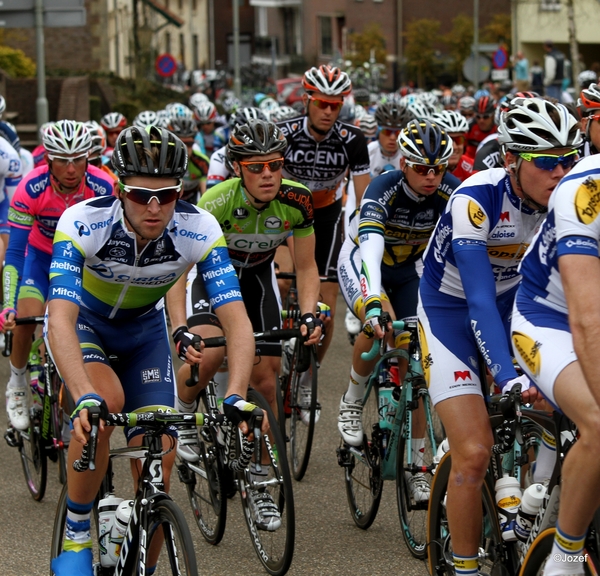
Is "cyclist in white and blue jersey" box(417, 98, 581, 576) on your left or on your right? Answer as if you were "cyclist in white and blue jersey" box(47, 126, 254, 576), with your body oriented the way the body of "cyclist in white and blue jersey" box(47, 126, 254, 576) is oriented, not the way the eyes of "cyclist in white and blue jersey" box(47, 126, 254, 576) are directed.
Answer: on your left

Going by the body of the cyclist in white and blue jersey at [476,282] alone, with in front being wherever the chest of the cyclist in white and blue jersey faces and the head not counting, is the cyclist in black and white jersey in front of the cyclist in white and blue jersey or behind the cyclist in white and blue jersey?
behind

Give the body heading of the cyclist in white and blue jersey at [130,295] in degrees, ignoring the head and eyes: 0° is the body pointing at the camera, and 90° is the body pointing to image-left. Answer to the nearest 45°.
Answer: approximately 0°

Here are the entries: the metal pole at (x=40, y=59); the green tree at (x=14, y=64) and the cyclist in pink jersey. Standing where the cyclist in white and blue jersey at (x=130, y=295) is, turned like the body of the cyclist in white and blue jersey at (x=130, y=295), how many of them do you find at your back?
3

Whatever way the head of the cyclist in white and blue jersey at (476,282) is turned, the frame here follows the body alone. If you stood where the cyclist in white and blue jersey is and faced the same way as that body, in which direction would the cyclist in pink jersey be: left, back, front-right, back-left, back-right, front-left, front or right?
back

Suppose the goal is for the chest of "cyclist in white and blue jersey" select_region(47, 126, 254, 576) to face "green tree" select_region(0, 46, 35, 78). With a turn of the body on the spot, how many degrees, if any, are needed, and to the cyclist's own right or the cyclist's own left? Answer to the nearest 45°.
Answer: approximately 180°

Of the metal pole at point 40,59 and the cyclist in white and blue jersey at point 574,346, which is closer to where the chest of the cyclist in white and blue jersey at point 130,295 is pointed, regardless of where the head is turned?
the cyclist in white and blue jersey

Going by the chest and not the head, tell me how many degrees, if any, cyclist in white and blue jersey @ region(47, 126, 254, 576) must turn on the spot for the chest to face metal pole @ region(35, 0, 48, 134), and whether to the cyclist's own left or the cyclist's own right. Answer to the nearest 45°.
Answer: approximately 180°

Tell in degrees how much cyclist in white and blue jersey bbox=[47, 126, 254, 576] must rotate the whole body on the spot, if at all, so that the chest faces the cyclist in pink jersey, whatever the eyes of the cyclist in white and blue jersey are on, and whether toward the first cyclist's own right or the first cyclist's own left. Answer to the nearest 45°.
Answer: approximately 180°
